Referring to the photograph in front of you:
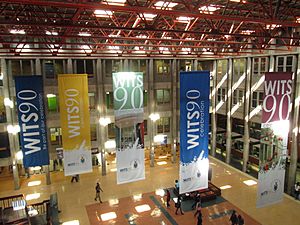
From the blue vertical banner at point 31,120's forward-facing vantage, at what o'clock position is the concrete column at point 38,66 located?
The concrete column is roughly at 6 o'clock from the blue vertical banner.

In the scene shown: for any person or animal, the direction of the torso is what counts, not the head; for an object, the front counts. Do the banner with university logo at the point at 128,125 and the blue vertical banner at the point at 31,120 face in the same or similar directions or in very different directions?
same or similar directions

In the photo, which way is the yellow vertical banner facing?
toward the camera

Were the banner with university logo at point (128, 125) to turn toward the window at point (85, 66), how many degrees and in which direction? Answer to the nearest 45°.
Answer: approximately 180°

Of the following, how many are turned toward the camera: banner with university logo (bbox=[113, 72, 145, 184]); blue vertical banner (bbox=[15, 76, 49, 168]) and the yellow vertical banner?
3

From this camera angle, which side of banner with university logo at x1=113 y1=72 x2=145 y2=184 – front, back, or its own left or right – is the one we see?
front

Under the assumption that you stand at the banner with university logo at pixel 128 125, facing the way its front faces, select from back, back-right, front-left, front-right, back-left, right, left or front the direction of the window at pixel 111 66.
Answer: back

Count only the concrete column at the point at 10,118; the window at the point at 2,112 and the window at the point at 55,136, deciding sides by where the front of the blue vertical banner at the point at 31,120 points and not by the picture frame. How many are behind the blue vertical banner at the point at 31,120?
3

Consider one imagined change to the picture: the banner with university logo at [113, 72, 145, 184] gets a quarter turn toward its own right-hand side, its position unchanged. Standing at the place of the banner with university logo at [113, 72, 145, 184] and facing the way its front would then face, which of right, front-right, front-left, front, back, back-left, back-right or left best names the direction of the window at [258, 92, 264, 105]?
back-right

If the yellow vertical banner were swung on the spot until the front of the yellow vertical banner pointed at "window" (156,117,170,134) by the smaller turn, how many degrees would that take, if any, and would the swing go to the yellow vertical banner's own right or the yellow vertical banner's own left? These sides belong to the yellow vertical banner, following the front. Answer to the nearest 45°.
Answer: approximately 135° to the yellow vertical banner's own left

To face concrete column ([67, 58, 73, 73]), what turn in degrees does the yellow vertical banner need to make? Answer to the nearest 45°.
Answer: approximately 180°

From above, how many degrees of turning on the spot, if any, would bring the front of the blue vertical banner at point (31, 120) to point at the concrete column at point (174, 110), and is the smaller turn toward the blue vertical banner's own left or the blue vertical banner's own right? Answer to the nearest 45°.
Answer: approximately 135° to the blue vertical banner's own left

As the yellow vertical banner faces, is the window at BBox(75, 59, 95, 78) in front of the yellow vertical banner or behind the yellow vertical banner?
behind

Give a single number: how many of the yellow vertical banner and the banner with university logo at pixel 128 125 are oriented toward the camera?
2

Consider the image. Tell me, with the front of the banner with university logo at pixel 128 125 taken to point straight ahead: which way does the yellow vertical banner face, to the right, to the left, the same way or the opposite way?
the same way

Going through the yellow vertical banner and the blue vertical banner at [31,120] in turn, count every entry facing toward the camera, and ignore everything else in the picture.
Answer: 2

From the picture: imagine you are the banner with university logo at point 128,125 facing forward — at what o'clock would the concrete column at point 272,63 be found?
The concrete column is roughly at 8 o'clock from the banner with university logo.

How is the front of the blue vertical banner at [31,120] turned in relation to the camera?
facing the viewer
